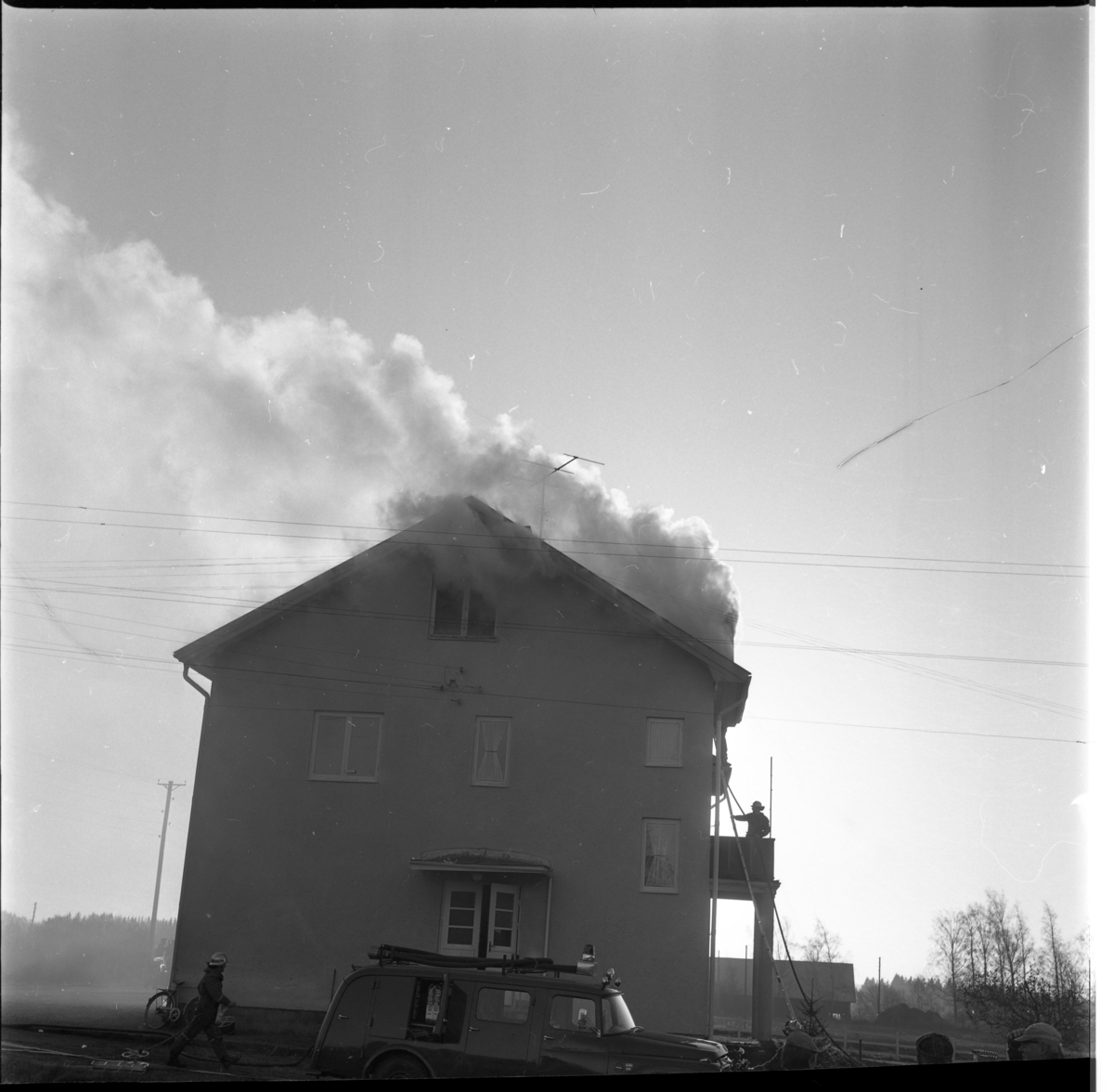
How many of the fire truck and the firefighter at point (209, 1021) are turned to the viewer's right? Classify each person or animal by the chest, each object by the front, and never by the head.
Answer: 2

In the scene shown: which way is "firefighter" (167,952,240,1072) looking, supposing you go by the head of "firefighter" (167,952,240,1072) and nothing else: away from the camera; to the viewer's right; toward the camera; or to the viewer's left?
to the viewer's right

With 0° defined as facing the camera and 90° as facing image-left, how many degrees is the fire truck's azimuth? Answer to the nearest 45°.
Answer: approximately 270°

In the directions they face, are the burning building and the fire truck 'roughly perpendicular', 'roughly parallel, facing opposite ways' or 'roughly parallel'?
roughly perpendicular

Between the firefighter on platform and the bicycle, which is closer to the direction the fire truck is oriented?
the firefighter on platform

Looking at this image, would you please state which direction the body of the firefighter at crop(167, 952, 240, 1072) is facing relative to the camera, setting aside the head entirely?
to the viewer's right

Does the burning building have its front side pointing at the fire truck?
yes

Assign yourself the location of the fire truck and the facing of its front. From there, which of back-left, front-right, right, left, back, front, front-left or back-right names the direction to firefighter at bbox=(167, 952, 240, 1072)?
back-left

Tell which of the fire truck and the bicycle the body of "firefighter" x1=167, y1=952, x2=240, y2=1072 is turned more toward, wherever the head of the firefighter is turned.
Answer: the fire truck

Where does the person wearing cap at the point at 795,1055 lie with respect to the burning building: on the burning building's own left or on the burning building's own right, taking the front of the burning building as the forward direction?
on the burning building's own left

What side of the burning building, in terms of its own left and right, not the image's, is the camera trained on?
front
